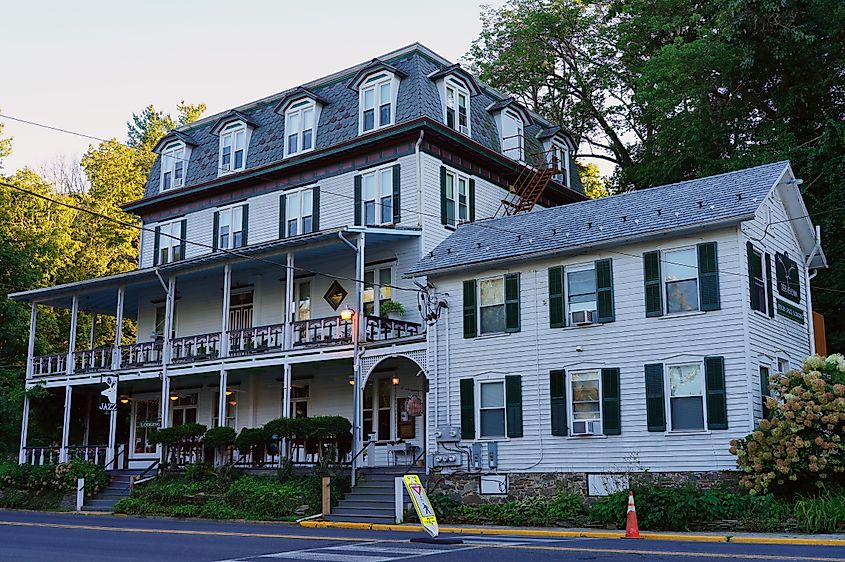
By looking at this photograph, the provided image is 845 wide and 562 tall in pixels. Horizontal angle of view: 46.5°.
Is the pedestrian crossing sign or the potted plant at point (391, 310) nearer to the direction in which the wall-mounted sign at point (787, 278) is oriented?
the pedestrian crossing sign

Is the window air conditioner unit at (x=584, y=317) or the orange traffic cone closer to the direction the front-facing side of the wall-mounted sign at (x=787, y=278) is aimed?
the orange traffic cone

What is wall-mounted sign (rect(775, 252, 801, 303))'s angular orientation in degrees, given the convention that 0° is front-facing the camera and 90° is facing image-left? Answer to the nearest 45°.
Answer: approximately 315°

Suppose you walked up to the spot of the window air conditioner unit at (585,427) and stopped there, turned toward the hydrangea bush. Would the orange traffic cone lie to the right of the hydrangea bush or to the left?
right

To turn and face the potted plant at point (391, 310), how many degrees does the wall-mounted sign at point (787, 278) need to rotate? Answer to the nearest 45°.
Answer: approximately 135° to its right

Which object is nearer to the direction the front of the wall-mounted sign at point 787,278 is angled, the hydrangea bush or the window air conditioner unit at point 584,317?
the hydrangea bush
